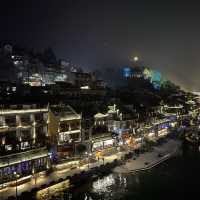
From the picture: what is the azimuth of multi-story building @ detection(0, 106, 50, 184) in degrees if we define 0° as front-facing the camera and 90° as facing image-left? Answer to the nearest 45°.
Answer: approximately 315°
